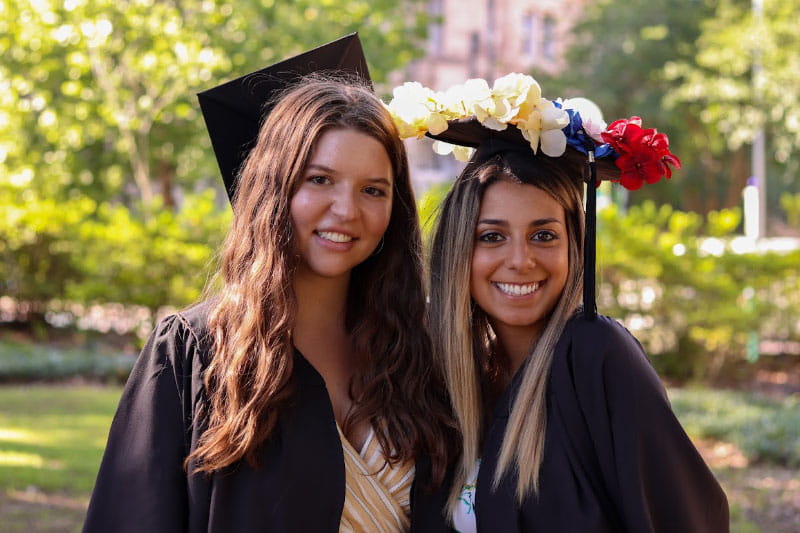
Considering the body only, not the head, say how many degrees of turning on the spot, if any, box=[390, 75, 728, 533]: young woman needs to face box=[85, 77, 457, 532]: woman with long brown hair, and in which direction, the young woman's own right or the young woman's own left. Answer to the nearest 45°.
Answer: approximately 45° to the young woman's own right

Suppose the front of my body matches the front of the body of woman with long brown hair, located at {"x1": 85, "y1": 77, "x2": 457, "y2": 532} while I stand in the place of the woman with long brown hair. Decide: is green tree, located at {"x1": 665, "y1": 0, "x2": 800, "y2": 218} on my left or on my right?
on my left

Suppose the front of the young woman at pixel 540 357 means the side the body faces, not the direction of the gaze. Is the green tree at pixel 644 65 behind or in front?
behind

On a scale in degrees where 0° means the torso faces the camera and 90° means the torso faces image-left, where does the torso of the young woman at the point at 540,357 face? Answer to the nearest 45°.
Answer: approximately 45°

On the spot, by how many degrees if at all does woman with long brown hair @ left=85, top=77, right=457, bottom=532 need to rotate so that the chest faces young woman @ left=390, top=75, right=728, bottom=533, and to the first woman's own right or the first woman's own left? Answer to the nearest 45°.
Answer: approximately 45° to the first woman's own left

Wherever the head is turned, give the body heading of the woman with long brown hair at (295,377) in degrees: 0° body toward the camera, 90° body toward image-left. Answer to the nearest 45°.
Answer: approximately 315°

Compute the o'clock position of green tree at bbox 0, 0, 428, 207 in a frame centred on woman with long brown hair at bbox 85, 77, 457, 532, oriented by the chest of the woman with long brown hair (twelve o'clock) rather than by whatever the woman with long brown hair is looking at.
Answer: The green tree is roughly at 7 o'clock from the woman with long brown hair.
